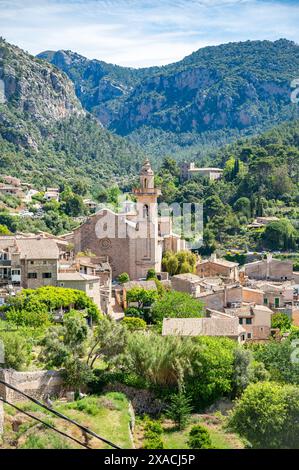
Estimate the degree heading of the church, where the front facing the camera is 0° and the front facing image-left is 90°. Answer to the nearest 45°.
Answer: approximately 45°

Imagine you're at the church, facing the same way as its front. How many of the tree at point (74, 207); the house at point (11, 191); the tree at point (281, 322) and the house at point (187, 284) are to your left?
2

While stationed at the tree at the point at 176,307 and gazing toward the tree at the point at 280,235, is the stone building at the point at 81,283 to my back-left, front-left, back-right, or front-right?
back-left

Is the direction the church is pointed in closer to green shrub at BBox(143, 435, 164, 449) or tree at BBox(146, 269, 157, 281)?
the green shrub

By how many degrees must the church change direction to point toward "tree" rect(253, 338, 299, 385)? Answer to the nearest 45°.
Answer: approximately 45° to its left

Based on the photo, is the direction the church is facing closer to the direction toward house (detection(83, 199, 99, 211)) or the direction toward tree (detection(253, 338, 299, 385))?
the tree

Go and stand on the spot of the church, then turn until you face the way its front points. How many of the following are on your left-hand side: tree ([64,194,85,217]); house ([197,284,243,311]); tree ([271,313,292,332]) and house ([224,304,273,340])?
3

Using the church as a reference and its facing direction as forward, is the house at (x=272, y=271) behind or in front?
behind

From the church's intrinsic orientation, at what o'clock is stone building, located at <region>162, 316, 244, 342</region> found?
The stone building is roughly at 10 o'clock from the church.

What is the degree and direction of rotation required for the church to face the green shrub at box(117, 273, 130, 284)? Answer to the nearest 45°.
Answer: approximately 45° to its left
